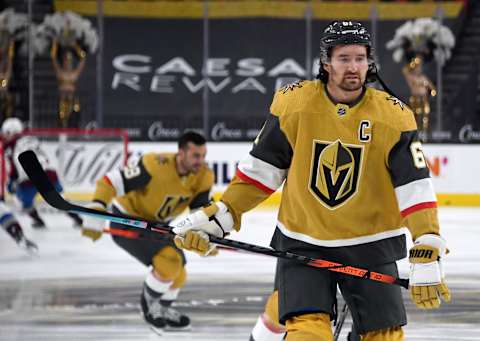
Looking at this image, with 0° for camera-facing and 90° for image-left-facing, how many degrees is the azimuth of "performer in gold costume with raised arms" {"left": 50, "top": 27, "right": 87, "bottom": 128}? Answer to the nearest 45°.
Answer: approximately 0°

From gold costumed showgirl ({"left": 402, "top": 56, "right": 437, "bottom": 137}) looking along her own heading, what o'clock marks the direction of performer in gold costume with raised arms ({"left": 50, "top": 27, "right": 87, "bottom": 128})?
performer in gold costume with raised arms ({"left": 50, "top": 27, "right": 87, "bottom": 128}) is roughly at 3 o'clock from gold costumed showgirl ({"left": 402, "top": 56, "right": 437, "bottom": 137}).

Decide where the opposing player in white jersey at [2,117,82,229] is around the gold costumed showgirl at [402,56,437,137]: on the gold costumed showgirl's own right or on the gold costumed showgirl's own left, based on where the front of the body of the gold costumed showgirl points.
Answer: on the gold costumed showgirl's own right

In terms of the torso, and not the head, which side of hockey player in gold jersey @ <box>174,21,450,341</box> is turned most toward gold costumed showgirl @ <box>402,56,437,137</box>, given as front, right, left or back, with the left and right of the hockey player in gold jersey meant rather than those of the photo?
back

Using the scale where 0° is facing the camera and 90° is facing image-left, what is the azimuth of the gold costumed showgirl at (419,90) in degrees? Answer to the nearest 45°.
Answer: approximately 0°

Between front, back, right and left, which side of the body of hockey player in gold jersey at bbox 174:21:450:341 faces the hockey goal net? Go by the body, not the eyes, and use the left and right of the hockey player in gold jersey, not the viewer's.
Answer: back

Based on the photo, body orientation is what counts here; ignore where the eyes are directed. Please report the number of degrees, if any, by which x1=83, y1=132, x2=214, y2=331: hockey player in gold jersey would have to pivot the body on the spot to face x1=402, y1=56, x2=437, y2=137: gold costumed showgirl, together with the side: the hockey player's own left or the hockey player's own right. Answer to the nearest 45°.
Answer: approximately 90° to the hockey player's own left

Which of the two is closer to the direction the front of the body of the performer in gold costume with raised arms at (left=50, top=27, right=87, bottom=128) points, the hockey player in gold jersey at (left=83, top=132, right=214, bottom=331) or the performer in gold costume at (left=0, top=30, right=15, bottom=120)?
the hockey player in gold jersey

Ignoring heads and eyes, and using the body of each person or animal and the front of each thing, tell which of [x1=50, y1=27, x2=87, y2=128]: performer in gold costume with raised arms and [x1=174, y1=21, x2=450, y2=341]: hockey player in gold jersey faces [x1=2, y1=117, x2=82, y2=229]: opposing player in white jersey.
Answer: the performer in gold costume with raised arms
